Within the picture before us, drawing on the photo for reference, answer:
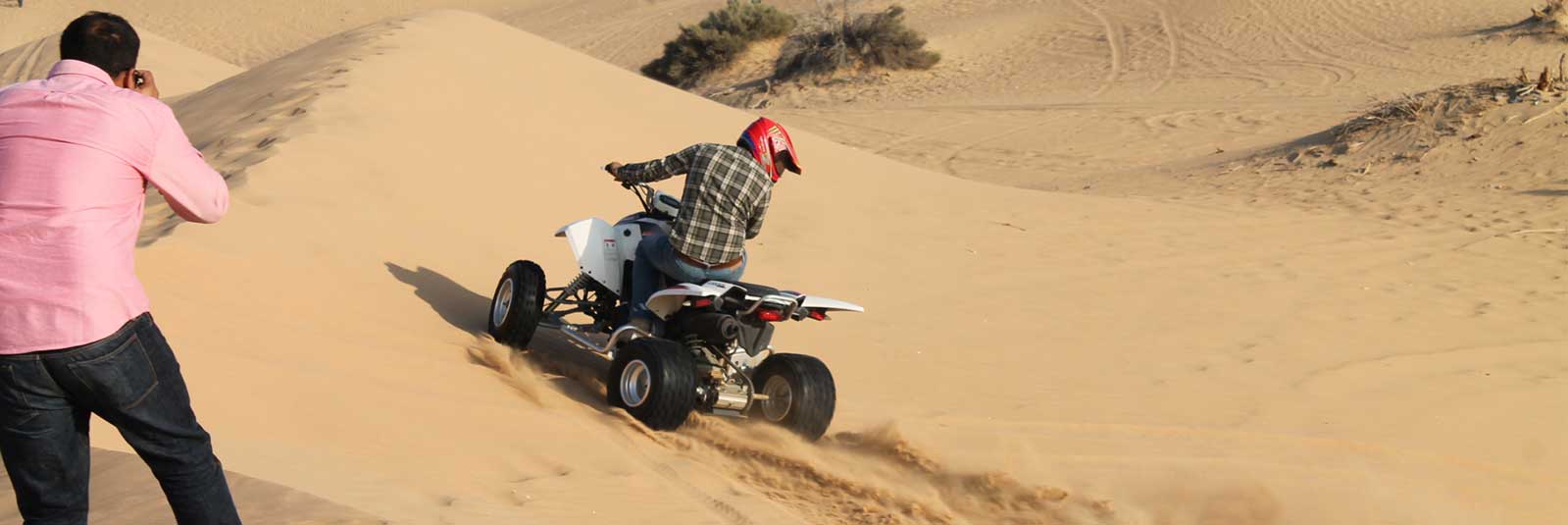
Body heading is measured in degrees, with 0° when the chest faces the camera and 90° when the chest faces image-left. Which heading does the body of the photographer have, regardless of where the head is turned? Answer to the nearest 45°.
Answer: approximately 180°

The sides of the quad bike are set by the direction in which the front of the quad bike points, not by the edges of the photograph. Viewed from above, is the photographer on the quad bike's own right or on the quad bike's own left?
on the quad bike's own left

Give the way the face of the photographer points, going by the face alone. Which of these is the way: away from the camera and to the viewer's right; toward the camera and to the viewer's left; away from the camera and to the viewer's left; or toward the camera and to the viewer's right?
away from the camera and to the viewer's right

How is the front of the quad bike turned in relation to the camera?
facing away from the viewer and to the left of the viewer

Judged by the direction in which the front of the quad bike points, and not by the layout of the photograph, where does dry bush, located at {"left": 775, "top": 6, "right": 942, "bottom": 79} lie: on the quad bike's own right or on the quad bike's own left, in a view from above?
on the quad bike's own right

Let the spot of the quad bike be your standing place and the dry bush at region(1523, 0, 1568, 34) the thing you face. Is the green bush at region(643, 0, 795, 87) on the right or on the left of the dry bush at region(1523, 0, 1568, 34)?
left

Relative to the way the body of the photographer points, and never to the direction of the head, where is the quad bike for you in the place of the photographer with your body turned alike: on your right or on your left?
on your right

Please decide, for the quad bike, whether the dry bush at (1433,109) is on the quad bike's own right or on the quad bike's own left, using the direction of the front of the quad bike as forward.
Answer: on the quad bike's own right
